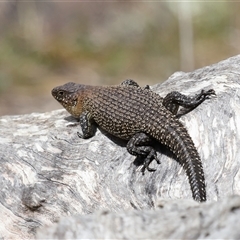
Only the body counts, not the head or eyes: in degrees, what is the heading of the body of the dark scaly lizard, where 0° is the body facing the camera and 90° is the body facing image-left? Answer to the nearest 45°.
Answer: approximately 135°
